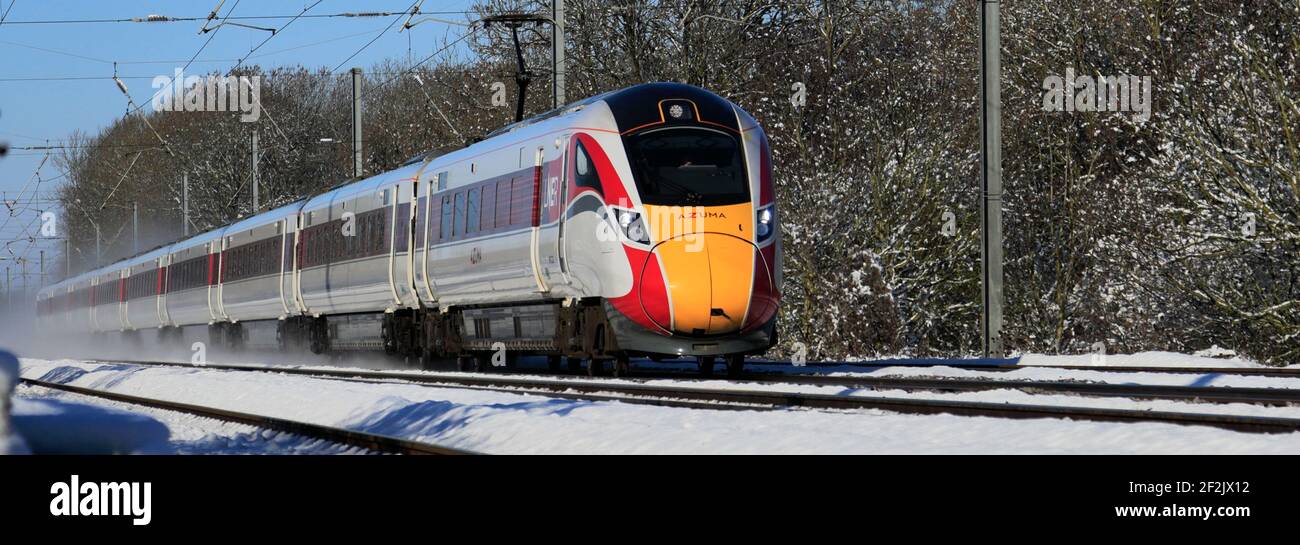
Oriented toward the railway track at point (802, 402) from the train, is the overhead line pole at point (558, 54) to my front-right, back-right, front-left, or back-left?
back-left

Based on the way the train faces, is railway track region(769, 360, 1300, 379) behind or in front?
in front

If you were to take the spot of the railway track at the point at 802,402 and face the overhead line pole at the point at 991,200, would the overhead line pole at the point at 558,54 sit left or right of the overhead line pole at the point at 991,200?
left

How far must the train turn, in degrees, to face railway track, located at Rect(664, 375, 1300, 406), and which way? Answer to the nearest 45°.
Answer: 0° — it already faces it

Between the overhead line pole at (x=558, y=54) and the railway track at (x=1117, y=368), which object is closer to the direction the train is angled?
the railway track

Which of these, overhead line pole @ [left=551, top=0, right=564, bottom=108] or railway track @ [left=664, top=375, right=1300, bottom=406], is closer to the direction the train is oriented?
the railway track

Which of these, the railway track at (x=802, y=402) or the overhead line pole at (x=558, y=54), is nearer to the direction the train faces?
the railway track

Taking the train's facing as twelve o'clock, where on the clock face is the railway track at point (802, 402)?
The railway track is roughly at 1 o'clock from the train.
